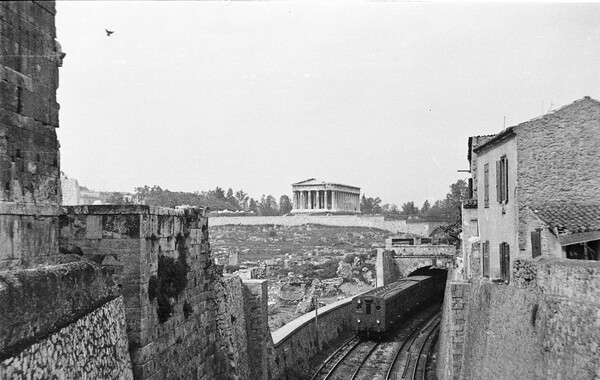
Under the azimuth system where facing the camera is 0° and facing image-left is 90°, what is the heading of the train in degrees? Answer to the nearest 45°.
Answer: approximately 45°

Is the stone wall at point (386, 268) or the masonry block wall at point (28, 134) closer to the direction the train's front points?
the masonry block wall

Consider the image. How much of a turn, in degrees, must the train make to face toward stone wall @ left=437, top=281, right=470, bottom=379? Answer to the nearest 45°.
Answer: approximately 45° to its left

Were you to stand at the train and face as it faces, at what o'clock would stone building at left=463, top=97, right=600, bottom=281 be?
The stone building is roughly at 10 o'clock from the train.

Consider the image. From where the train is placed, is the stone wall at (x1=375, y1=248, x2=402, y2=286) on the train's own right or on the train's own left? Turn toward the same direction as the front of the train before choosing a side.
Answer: on the train's own right
